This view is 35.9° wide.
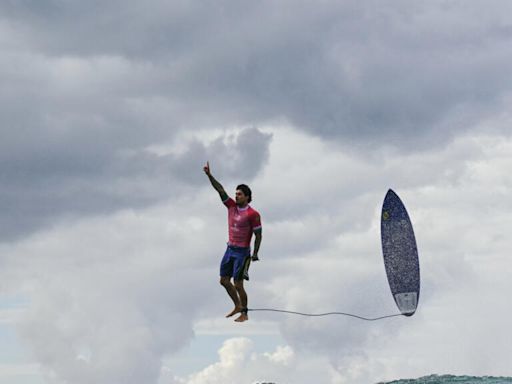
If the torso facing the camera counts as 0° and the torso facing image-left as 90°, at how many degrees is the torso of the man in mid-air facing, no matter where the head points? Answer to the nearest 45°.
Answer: approximately 45°
